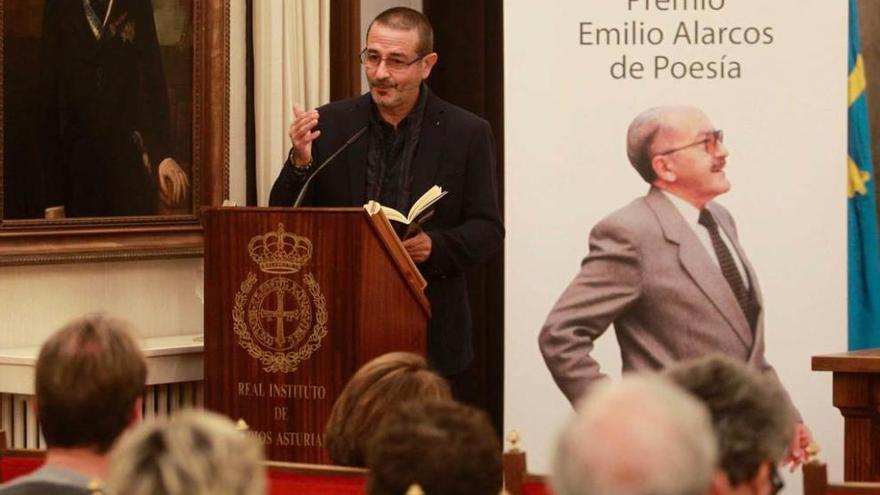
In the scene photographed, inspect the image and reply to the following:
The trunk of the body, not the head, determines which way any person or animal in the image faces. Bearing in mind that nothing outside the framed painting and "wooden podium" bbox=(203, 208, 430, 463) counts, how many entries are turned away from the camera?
0

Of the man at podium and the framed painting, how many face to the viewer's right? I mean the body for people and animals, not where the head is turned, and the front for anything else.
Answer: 0

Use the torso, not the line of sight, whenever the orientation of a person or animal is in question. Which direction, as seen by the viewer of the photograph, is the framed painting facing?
facing the viewer

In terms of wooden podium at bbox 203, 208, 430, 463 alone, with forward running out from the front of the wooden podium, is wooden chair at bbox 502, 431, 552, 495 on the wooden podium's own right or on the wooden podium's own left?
on the wooden podium's own left

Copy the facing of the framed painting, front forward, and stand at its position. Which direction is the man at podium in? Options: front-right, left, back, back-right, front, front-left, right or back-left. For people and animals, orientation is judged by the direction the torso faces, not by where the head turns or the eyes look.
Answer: front-left

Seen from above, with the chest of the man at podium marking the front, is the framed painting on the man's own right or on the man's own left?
on the man's own right

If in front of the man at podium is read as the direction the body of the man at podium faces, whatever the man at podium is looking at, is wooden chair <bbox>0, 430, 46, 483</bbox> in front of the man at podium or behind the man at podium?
in front

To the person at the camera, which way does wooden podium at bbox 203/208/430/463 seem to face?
facing the viewer and to the left of the viewer

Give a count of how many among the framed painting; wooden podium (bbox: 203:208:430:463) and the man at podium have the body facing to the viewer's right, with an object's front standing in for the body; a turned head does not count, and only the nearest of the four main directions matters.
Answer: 0

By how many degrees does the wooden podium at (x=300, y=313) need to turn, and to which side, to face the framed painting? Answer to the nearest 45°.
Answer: approximately 90° to its right

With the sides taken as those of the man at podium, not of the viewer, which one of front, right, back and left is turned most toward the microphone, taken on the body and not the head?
front

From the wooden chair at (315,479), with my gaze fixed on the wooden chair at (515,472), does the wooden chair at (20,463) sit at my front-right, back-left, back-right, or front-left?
back-left
